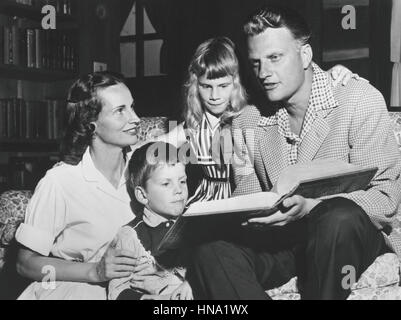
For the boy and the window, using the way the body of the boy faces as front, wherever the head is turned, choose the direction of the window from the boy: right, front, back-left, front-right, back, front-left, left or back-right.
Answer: back-left

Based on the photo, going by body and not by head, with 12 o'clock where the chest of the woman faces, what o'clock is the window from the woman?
The window is roughly at 8 o'clock from the woman.

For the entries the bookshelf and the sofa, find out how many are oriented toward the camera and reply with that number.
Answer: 2

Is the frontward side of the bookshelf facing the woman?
yes

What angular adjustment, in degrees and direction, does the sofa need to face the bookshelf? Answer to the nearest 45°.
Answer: approximately 135° to its right

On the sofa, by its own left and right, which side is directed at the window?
back

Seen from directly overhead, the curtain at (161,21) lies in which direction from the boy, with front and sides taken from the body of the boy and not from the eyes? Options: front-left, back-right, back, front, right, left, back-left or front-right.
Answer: back-left

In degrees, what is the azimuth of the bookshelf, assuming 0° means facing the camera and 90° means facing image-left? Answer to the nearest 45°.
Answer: approximately 0°

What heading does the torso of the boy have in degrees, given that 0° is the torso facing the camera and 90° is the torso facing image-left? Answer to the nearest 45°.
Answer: approximately 315°

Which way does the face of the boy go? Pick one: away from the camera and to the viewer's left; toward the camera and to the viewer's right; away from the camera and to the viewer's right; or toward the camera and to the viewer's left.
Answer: toward the camera and to the viewer's right

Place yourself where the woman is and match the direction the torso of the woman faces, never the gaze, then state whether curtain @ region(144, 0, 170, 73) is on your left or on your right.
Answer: on your left
